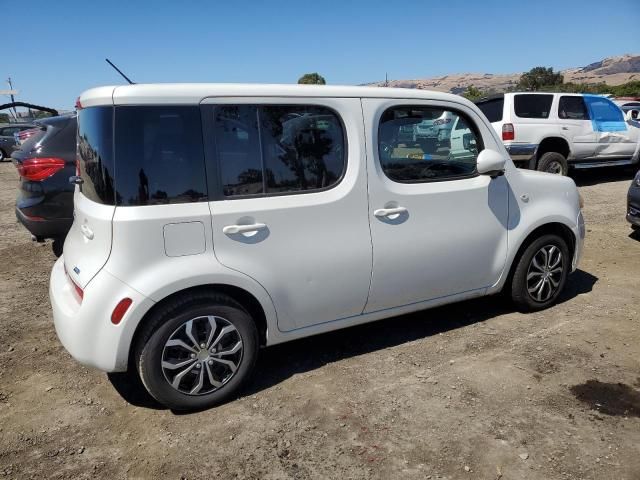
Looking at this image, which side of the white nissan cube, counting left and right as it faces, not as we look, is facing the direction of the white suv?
front

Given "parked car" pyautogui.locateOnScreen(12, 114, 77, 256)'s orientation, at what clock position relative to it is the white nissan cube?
The white nissan cube is roughly at 4 o'clock from the parked car.

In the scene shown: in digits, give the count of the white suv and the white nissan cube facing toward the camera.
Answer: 0

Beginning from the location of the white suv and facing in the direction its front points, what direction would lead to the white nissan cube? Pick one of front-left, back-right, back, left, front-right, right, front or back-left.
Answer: back-right

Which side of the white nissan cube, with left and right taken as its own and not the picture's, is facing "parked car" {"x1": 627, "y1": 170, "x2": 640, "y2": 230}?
front

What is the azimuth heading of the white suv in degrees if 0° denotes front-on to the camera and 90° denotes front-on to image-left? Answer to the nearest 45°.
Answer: approximately 225°

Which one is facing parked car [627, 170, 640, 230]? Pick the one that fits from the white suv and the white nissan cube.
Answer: the white nissan cube

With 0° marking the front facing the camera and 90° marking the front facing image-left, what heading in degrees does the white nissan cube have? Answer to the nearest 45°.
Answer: approximately 225°

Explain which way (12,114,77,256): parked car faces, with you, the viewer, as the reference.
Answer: facing away from the viewer and to the right of the viewer
